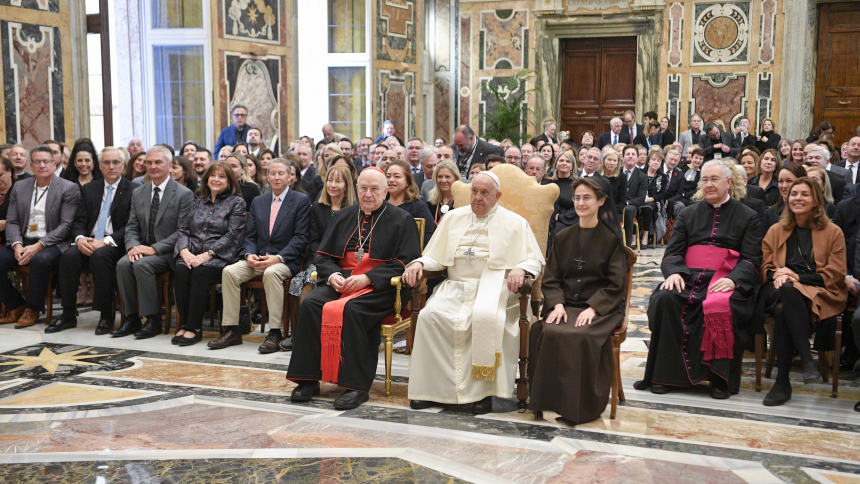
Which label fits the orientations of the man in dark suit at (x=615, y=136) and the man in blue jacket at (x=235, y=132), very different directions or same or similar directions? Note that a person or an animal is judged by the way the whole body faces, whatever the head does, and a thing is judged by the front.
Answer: same or similar directions

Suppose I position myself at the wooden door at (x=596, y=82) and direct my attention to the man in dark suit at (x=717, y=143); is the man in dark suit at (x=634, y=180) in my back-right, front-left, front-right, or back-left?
front-right

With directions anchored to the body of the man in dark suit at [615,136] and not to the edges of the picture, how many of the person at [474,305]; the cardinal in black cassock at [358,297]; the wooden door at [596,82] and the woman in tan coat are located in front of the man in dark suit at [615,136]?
3

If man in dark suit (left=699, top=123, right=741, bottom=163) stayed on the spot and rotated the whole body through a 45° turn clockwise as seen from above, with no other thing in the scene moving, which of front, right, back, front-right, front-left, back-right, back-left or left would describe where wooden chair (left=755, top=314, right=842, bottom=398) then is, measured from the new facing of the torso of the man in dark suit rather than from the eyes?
front-left

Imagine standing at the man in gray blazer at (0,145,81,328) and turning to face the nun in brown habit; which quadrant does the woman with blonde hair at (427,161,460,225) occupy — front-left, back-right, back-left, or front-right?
front-left

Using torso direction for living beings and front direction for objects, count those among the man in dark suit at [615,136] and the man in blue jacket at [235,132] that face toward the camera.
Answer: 2

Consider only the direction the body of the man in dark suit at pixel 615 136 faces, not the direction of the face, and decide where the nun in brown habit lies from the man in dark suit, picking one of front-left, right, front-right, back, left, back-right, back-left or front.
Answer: front

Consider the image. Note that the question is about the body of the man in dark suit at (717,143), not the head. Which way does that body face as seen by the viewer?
toward the camera

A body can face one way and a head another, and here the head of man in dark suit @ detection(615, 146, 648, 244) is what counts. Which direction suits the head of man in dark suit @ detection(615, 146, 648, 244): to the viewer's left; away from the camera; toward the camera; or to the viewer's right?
toward the camera

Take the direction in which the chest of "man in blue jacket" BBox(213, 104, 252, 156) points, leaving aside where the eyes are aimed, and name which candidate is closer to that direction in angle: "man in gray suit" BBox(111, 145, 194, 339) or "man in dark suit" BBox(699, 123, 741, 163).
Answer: the man in gray suit

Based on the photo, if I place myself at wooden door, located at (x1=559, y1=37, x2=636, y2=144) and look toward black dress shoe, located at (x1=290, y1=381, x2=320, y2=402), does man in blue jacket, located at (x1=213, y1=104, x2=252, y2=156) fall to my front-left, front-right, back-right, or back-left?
front-right

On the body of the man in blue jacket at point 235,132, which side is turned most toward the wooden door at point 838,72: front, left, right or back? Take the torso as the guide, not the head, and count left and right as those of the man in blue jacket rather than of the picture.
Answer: left

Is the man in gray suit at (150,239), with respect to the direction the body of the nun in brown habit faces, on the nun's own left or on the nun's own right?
on the nun's own right

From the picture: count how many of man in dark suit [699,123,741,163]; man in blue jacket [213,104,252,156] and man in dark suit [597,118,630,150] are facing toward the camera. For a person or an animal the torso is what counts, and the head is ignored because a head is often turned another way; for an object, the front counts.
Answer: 3

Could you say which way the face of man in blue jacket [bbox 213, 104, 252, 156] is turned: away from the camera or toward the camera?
toward the camera
